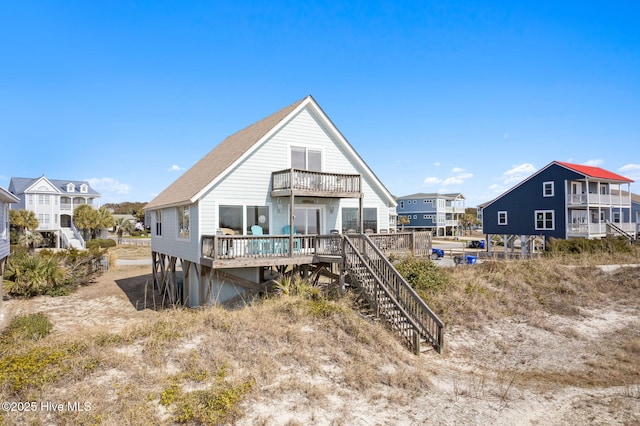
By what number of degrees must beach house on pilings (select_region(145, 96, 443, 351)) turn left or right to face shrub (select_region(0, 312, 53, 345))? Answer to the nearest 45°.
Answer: approximately 90° to its right

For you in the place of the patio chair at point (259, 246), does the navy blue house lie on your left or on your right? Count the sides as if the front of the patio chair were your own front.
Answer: on your left

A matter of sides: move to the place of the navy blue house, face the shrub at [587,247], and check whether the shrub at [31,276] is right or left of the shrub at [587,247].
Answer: right

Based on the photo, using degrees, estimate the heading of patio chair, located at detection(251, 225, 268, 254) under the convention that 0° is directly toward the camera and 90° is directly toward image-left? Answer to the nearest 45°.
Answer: approximately 315°

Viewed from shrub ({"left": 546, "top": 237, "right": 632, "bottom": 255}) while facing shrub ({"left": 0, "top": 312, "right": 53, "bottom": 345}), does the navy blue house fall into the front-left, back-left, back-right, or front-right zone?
back-right
